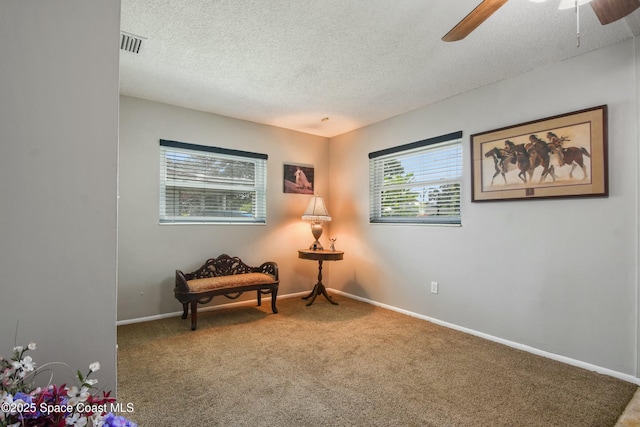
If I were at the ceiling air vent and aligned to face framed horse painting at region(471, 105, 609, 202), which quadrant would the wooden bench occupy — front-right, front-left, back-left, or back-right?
front-left

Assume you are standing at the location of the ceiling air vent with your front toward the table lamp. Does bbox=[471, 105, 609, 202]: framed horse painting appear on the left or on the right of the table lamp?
right

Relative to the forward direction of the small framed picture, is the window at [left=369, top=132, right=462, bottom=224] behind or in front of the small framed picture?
in front

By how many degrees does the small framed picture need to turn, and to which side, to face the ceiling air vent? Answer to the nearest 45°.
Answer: approximately 90° to its right

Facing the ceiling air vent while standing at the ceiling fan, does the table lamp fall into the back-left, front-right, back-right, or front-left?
front-right

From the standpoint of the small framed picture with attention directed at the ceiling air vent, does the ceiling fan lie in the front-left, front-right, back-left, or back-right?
front-left

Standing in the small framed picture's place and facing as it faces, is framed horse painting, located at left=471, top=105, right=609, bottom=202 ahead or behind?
ahead

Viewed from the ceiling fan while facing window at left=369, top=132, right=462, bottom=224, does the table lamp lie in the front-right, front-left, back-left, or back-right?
front-left

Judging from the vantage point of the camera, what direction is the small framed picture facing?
facing the viewer and to the right of the viewer
